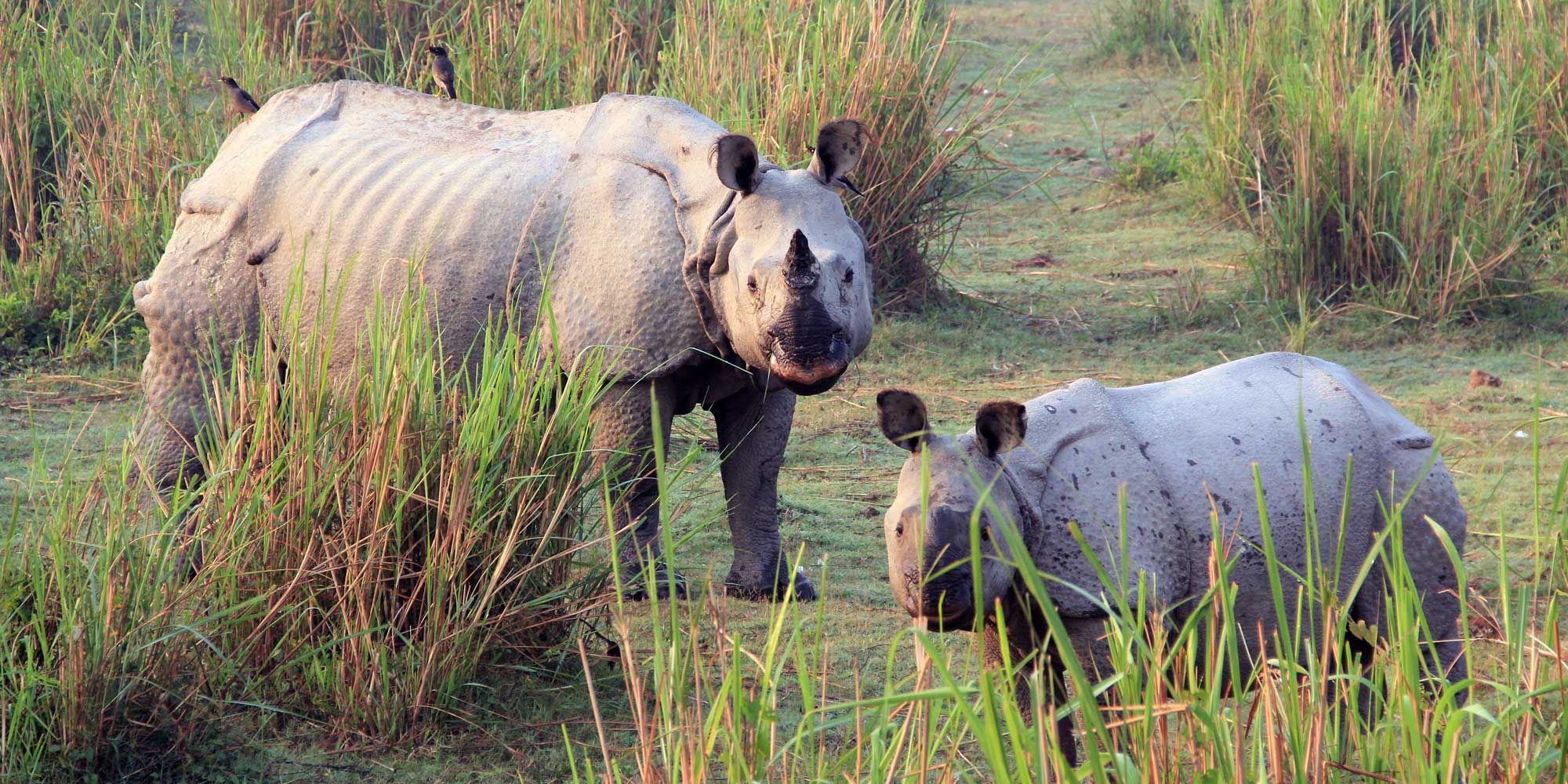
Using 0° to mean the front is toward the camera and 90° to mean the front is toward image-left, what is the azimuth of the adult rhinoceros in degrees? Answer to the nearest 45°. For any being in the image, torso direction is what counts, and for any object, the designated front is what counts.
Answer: approximately 315°

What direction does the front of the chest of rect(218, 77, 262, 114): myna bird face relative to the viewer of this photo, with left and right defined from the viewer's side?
facing to the left of the viewer
